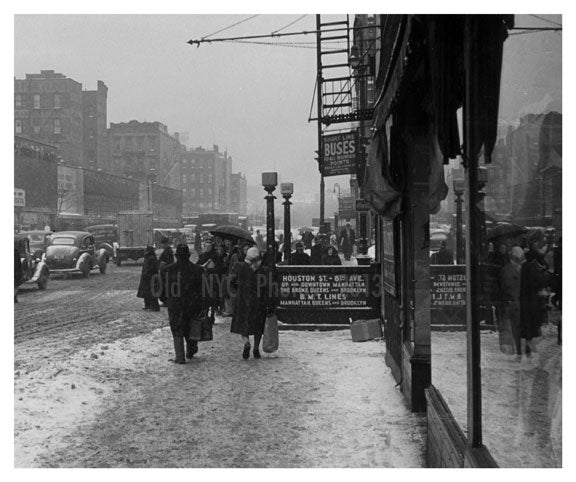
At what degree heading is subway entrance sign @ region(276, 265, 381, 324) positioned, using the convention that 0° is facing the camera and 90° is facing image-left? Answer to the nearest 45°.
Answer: approximately 0°

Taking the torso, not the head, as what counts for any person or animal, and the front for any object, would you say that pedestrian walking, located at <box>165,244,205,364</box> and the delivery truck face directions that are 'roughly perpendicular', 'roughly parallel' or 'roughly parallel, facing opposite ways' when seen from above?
roughly parallel

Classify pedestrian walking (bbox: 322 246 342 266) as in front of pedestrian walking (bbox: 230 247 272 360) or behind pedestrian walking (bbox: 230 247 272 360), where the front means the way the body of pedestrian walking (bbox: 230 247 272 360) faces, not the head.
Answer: behind
